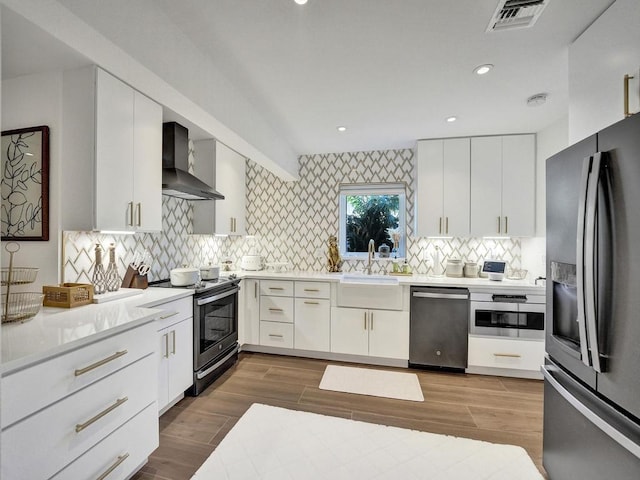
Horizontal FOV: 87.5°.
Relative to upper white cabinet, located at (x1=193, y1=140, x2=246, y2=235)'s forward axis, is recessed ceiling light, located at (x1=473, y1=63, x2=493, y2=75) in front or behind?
in front

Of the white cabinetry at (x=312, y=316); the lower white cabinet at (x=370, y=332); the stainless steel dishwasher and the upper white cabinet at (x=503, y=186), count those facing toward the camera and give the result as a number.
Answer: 4

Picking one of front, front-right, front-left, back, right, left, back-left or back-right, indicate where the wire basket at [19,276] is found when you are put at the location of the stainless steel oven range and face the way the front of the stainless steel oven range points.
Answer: right

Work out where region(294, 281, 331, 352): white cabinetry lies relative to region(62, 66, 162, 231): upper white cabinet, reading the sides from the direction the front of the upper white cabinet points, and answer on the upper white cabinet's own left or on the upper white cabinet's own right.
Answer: on the upper white cabinet's own left

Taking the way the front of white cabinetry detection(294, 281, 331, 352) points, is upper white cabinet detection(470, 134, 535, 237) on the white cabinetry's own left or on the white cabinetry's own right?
on the white cabinetry's own left

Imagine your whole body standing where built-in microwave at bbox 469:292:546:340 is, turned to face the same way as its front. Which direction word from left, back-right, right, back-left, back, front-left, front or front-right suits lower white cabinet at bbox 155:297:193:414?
front-right

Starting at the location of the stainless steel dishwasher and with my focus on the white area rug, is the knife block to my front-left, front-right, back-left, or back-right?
front-right

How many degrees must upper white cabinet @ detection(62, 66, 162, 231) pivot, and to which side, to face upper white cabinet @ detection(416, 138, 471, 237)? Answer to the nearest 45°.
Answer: approximately 45° to its left

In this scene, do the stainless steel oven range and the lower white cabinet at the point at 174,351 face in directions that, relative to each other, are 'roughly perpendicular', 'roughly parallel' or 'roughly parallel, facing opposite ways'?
roughly parallel

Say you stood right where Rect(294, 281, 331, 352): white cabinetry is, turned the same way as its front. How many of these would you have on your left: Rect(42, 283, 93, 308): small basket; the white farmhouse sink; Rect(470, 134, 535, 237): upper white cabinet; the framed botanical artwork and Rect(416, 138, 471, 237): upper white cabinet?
3

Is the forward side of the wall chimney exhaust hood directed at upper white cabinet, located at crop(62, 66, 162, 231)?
no

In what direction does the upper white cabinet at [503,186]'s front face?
toward the camera

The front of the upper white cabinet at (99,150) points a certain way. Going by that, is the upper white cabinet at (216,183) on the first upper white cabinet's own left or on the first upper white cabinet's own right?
on the first upper white cabinet's own left

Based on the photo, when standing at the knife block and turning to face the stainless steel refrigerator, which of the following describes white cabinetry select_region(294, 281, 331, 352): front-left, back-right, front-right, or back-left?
front-left

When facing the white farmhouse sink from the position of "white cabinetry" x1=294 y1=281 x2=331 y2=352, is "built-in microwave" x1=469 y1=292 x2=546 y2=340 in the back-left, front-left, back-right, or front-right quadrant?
front-right

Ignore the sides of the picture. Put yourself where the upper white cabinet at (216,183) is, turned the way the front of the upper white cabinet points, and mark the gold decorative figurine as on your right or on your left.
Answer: on your left

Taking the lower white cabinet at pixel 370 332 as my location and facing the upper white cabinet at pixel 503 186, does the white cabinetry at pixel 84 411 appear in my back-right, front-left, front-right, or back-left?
back-right

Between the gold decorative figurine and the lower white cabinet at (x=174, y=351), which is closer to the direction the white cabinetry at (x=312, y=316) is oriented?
the lower white cabinet

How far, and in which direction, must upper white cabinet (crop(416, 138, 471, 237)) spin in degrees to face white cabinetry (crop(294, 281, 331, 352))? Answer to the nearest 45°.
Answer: approximately 45° to its right
